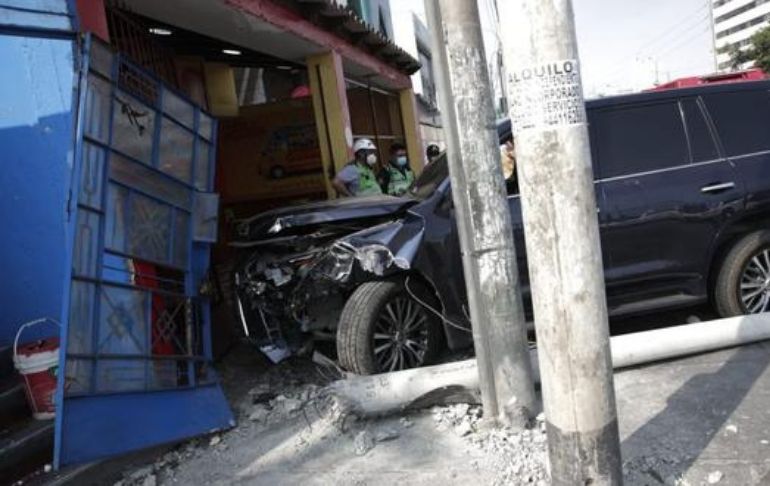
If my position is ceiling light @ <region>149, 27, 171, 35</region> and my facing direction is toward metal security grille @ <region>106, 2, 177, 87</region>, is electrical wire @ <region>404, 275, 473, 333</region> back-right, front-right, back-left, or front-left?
front-left

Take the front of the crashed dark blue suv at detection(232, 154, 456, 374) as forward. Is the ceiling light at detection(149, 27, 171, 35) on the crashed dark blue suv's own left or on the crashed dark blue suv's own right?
on the crashed dark blue suv's own right

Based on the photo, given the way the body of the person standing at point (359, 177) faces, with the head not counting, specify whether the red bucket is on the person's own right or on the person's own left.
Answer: on the person's own right

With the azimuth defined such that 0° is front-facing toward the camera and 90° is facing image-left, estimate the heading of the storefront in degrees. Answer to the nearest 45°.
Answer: approximately 315°

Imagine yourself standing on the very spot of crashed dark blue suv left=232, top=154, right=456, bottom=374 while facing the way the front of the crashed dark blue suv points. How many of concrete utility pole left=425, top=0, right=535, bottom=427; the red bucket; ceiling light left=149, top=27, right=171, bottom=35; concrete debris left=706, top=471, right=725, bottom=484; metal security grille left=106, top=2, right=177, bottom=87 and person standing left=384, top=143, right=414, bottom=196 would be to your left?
2

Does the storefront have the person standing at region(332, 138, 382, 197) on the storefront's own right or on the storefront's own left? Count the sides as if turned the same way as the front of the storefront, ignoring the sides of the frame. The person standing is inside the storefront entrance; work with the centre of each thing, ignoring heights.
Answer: on the storefront's own left

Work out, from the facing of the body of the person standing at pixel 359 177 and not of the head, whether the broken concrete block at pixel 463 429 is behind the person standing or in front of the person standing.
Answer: in front

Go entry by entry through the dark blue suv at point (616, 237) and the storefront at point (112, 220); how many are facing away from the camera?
0

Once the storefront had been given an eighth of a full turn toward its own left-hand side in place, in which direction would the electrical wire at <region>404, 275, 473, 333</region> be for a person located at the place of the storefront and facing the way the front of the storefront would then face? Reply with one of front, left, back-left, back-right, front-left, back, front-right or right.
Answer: front

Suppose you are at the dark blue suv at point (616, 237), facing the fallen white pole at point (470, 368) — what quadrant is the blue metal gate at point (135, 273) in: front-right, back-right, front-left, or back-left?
front-right
